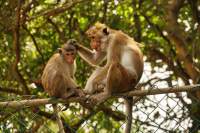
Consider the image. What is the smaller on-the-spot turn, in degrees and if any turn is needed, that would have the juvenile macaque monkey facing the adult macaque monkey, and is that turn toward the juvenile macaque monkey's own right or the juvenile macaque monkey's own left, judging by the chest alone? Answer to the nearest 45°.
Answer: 0° — it already faces it

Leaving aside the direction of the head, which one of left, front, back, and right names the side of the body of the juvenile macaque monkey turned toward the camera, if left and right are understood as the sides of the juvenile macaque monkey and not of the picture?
right
